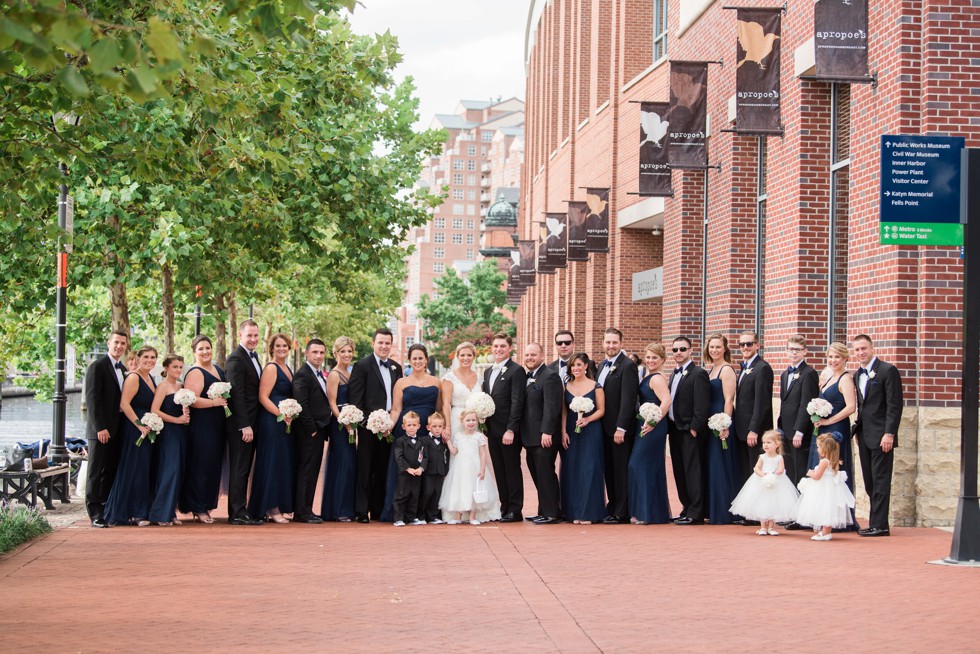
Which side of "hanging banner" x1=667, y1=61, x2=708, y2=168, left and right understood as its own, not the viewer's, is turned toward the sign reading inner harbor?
front

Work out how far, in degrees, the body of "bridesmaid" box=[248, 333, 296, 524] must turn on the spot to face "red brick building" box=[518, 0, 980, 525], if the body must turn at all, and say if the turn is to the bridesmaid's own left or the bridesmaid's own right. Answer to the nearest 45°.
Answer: approximately 45° to the bridesmaid's own left

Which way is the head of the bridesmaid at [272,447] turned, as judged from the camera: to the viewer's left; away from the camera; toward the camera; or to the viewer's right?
toward the camera

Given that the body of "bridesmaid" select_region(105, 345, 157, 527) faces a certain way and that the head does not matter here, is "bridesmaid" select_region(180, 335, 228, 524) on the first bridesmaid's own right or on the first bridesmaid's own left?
on the first bridesmaid's own left

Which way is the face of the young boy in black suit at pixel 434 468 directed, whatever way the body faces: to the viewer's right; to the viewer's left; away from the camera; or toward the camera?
toward the camera

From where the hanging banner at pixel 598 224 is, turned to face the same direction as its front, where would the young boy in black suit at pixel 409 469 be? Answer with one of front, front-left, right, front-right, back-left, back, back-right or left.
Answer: front

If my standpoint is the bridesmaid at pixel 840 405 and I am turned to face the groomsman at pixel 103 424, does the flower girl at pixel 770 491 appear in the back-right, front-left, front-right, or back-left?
front-left

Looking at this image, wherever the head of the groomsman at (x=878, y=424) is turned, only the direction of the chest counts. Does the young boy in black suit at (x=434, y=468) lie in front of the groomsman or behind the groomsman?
in front

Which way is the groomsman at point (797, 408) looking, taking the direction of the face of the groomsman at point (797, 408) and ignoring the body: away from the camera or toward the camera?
toward the camera

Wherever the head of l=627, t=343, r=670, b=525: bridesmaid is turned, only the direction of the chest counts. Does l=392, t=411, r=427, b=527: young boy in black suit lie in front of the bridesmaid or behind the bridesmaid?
in front

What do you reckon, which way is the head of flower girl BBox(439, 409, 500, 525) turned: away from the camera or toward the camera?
toward the camera

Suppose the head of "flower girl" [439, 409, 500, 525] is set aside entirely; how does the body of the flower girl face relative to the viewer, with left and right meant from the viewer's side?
facing the viewer

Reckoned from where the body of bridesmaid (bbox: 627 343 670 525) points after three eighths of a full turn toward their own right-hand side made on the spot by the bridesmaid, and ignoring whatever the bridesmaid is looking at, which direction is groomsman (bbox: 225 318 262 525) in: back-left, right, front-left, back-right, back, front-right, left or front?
left

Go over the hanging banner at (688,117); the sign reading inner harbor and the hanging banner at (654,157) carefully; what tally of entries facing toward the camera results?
3

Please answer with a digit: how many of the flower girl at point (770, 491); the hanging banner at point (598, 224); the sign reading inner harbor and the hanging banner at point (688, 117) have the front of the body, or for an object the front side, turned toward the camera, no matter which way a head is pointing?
4

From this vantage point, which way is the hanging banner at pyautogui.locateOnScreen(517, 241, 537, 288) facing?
toward the camera

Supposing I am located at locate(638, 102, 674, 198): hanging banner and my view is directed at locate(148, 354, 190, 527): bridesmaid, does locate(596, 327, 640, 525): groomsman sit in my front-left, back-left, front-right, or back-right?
front-left

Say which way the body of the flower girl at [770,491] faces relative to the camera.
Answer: toward the camera

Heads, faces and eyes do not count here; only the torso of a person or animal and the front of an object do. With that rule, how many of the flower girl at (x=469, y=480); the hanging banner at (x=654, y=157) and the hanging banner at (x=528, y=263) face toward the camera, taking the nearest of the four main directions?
3

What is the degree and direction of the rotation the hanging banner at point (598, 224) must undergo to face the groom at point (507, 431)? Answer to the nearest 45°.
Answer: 0° — it already faces them

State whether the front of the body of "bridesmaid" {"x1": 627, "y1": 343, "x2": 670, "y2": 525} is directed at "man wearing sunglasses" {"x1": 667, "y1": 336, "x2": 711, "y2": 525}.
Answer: no
